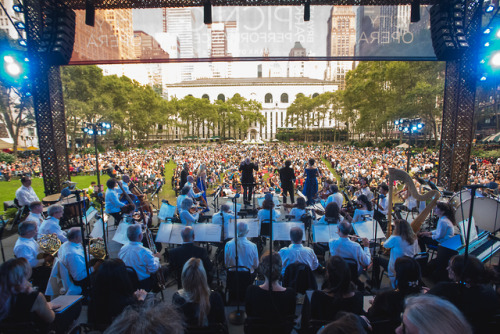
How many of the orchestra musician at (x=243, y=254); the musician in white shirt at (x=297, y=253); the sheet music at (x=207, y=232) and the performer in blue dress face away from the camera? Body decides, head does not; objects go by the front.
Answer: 3

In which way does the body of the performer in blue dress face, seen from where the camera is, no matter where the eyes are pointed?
away from the camera

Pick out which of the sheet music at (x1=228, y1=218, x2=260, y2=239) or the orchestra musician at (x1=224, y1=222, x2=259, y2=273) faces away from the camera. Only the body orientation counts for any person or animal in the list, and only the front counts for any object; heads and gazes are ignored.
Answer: the orchestra musician

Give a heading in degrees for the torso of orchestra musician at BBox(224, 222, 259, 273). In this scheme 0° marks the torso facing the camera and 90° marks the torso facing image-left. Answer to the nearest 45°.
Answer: approximately 180°

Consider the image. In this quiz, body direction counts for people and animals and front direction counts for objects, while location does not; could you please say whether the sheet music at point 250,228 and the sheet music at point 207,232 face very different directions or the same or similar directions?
same or similar directions

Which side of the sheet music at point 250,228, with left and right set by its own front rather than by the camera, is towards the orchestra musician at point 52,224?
right

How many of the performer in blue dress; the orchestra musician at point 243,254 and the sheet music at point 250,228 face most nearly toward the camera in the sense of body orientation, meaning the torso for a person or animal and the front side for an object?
1

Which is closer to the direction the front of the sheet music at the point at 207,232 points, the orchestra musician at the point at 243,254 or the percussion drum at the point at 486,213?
the orchestra musician

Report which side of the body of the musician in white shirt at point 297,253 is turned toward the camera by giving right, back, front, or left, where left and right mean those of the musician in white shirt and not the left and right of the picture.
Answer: back

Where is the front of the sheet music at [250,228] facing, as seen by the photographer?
facing the viewer

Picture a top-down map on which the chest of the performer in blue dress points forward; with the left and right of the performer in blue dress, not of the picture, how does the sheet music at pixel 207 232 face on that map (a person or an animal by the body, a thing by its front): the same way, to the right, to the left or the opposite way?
the opposite way

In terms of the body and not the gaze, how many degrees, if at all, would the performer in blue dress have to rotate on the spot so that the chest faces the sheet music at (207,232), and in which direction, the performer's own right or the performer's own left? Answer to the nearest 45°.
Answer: approximately 180°

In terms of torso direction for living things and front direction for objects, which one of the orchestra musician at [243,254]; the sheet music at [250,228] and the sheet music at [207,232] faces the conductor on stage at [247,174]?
the orchestra musician

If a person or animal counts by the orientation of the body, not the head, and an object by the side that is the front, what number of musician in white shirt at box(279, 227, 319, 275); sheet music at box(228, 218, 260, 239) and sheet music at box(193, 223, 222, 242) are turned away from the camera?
1

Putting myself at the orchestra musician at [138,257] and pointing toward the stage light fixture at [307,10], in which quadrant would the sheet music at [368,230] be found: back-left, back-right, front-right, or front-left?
front-right
